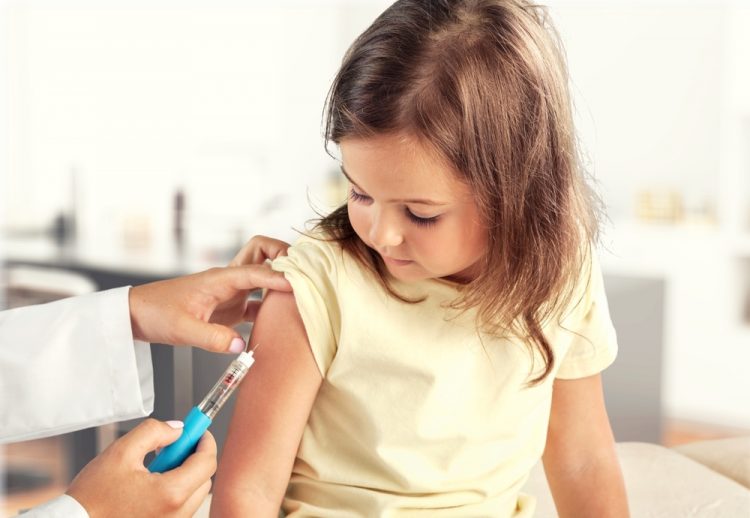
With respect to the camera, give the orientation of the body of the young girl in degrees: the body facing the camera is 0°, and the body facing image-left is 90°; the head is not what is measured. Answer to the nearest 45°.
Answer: approximately 0°
